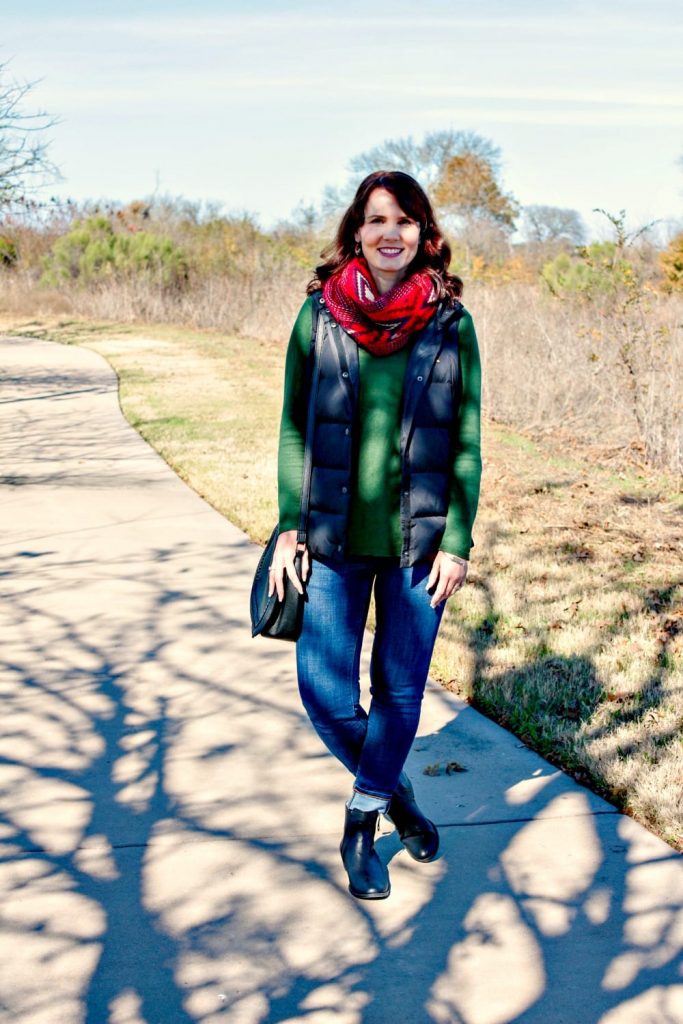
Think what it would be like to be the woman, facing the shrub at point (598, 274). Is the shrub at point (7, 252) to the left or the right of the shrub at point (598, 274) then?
left

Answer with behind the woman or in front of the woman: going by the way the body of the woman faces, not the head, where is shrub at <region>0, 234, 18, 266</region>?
behind

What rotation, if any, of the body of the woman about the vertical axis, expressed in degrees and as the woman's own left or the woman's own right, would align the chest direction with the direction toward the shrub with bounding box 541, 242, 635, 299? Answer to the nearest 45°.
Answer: approximately 180°

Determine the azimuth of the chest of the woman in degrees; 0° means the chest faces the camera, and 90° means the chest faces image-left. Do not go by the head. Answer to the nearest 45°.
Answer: approximately 0°

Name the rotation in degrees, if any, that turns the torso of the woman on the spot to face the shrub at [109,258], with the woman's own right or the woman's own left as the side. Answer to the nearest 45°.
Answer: approximately 180°
